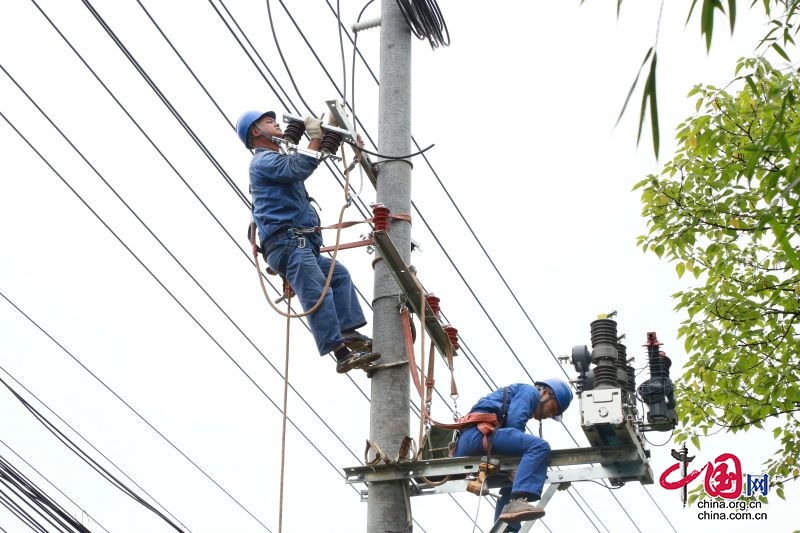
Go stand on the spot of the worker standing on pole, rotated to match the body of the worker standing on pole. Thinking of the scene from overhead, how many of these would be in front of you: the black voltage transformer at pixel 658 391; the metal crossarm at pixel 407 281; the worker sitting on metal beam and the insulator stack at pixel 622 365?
4

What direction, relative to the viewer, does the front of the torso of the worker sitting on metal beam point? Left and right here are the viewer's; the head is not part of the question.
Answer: facing to the right of the viewer

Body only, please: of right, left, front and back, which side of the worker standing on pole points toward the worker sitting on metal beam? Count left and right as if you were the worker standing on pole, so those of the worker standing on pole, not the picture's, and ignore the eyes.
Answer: front

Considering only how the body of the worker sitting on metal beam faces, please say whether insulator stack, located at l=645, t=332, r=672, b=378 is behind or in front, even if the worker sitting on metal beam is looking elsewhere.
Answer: in front

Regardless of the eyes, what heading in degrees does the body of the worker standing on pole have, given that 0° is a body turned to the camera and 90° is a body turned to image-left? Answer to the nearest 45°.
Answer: approximately 270°

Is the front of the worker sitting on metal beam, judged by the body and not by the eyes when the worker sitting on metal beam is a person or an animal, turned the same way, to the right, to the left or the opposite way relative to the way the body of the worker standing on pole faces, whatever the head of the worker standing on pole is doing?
the same way

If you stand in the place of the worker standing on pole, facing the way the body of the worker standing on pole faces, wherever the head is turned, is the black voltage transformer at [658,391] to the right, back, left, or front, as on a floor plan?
front

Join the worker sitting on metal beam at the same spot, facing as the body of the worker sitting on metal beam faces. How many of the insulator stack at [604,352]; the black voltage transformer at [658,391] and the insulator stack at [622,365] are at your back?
0

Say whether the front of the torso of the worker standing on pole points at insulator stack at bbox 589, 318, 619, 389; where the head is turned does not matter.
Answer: yes

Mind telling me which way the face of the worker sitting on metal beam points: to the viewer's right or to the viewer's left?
to the viewer's right

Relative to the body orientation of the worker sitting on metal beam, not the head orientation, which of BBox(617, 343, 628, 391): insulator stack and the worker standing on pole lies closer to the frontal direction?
the insulator stack

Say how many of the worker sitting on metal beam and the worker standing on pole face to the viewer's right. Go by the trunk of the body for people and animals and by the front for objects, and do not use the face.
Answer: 2
